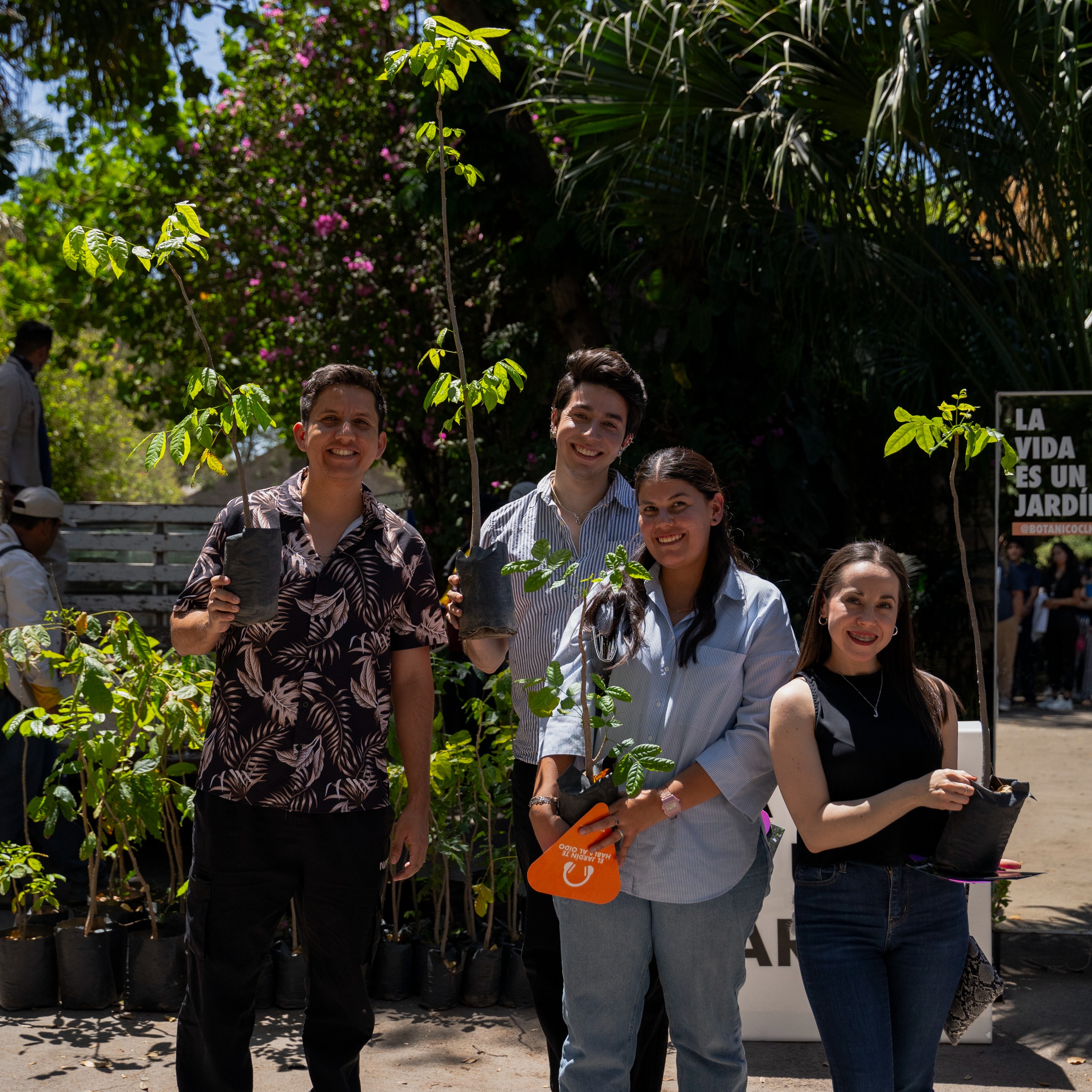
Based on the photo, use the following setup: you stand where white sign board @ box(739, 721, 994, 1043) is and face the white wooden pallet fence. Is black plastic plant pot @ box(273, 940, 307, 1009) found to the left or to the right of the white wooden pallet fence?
left

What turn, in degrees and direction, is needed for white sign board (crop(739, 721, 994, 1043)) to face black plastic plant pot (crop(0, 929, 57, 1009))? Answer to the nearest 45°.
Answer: approximately 90° to its right

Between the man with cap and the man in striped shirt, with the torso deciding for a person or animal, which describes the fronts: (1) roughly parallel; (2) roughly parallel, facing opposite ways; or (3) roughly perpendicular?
roughly perpendicular

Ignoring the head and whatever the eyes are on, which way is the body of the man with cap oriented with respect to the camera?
to the viewer's right

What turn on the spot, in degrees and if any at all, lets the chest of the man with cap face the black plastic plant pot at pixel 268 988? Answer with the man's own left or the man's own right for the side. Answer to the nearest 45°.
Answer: approximately 45° to the man's own right

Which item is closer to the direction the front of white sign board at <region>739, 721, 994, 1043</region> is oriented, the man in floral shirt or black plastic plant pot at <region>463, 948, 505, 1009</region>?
the man in floral shirt

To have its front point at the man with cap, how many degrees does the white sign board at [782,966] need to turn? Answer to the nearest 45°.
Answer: approximately 90° to its right
